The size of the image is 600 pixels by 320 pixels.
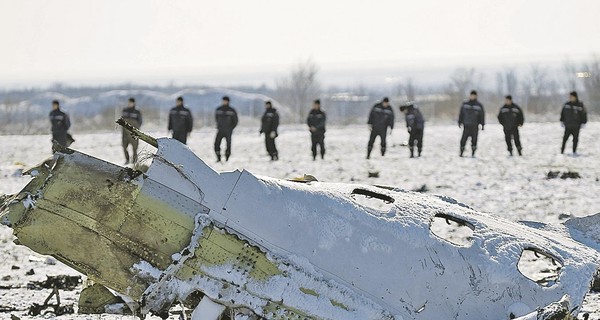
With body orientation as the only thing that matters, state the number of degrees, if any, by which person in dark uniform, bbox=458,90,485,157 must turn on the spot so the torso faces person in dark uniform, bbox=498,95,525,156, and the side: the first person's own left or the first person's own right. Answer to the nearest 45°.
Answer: approximately 135° to the first person's own left

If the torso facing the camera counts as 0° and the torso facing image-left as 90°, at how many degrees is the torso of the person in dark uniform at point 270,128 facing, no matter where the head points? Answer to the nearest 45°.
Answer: approximately 45°

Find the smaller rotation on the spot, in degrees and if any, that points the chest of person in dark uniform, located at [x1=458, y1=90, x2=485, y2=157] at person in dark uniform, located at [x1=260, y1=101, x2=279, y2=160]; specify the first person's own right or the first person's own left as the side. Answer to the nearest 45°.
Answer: approximately 90° to the first person's own right

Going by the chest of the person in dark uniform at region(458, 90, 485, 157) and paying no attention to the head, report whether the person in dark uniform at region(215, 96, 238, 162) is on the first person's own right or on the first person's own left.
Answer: on the first person's own right

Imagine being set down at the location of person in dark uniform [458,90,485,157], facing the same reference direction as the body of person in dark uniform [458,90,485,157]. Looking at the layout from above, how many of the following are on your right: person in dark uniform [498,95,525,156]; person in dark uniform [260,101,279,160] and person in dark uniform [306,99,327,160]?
2

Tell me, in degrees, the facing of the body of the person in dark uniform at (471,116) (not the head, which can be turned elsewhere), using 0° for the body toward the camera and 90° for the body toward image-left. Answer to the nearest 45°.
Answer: approximately 0°
